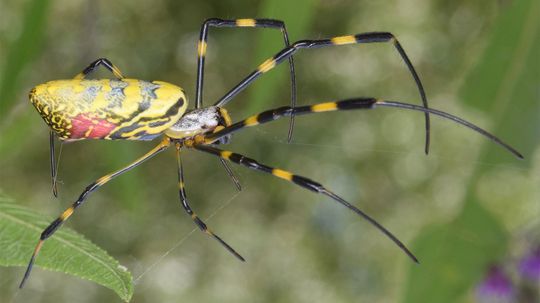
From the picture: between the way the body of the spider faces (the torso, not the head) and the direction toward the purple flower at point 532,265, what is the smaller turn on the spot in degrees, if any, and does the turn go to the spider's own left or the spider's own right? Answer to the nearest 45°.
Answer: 0° — it already faces it

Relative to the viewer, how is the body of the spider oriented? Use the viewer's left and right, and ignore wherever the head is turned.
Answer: facing to the right of the viewer
